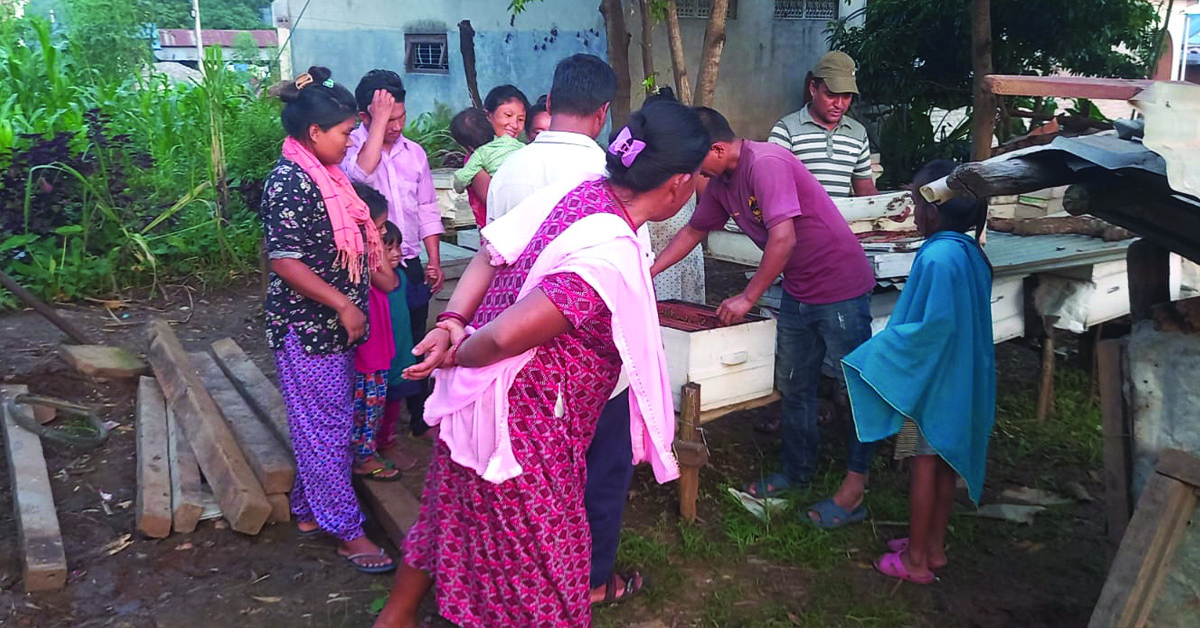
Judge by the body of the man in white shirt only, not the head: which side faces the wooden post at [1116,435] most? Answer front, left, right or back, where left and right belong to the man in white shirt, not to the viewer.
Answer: right

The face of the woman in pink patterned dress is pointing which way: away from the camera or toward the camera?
away from the camera

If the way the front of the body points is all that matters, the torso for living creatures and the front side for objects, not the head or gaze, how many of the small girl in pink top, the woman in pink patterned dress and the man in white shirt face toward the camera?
0

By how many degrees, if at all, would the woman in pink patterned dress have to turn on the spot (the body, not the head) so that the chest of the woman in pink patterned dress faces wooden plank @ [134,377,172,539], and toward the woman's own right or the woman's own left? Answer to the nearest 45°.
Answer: approximately 90° to the woman's own left

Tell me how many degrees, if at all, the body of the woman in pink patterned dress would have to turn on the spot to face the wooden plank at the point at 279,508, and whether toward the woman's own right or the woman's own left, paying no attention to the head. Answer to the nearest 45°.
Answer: approximately 90° to the woman's own left

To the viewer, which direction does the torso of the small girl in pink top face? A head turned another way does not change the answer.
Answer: to the viewer's right

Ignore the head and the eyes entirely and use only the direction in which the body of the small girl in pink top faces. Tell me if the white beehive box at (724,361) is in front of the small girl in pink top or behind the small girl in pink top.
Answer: in front

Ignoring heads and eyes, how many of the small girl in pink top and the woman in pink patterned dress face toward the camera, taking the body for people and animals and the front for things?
0

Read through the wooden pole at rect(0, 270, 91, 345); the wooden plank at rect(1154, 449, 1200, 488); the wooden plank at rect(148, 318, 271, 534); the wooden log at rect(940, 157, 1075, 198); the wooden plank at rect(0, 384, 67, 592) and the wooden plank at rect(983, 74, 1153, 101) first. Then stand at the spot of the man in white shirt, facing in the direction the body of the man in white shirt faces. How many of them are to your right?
3

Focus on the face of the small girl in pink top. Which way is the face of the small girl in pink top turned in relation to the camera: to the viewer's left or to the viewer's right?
to the viewer's right

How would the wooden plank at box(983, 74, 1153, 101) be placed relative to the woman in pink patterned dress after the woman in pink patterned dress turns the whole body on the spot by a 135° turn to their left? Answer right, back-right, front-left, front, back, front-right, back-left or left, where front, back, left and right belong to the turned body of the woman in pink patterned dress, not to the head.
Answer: back

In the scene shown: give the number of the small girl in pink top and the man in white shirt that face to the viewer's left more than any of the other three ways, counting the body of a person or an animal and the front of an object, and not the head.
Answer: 0

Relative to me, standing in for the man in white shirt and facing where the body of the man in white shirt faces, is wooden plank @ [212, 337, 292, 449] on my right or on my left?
on my left

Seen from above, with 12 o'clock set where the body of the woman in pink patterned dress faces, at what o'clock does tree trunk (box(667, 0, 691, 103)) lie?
The tree trunk is roughly at 11 o'clock from the woman in pink patterned dress.

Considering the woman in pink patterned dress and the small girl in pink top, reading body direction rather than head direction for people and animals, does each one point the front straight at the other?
no

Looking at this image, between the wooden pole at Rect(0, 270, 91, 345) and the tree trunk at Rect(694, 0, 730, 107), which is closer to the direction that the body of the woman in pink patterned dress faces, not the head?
the tree trunk

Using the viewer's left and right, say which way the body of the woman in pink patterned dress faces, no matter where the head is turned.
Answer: facing away from the viewer and to the right of the viewer

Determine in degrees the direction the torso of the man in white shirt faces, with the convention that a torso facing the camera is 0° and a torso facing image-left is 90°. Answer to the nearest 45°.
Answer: approximately 225°

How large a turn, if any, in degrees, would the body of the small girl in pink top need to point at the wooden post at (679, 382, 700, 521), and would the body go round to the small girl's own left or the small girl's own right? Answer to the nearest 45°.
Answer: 0° — they already face it

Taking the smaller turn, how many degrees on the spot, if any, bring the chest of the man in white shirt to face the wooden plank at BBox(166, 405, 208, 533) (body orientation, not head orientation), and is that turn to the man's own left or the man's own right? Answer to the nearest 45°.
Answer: approximately 135° to the man's own left

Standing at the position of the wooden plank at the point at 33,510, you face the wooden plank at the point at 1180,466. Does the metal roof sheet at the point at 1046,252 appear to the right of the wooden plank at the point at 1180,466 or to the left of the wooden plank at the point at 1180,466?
left

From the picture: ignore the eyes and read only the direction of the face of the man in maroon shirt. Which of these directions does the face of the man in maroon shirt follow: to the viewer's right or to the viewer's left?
to the viewer's left
